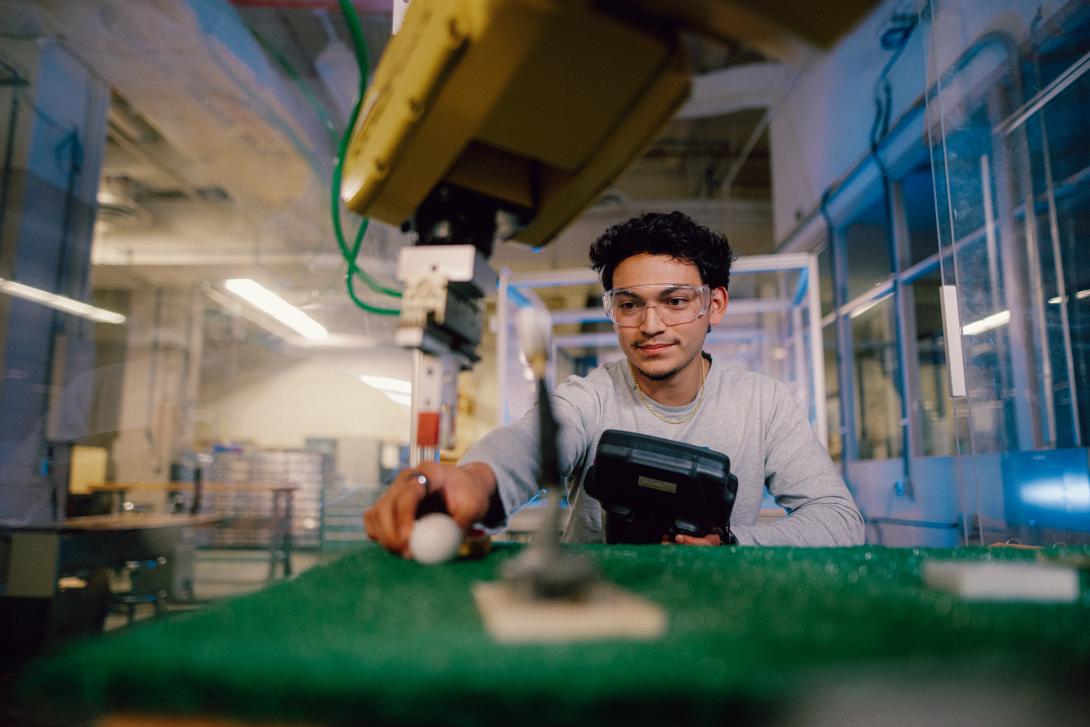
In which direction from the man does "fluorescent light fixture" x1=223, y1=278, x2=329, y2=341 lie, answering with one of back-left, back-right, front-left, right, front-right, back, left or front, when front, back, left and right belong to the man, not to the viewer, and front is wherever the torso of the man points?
back-right

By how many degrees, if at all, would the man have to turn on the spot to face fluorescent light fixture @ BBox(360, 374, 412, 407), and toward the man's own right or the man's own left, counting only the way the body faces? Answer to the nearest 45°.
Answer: approximately 135° to the man's own right

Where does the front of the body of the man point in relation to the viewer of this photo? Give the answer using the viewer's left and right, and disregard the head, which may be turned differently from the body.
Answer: facing the viewer

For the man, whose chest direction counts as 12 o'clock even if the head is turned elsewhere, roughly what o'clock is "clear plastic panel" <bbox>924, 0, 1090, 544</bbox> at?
The clear plastic panel is roughly at 8 o'clock from the man.

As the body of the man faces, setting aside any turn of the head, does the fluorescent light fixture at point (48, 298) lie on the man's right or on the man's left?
on the man's right

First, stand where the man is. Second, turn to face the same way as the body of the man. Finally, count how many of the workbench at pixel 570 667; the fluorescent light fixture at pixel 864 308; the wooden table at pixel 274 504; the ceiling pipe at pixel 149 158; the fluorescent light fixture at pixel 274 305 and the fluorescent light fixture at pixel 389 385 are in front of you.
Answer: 1

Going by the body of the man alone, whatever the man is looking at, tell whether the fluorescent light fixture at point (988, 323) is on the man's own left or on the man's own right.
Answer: on the man's own left

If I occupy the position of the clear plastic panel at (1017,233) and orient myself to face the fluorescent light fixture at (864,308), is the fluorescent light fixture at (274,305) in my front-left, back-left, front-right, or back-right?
front-left

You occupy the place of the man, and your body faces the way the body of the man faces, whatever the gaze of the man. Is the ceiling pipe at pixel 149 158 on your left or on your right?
on your right

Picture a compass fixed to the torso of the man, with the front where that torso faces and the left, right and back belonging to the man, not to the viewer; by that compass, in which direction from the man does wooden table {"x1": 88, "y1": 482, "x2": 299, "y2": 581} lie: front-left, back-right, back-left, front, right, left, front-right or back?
back-right

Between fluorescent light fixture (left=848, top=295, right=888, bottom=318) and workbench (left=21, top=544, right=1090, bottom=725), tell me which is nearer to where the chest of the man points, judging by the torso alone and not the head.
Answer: the workbench
